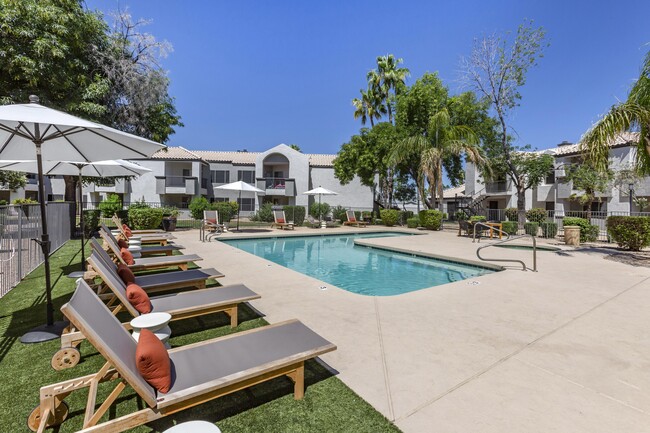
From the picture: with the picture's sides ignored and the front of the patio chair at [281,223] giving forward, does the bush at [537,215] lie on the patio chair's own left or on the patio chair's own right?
on the patio chair's own left

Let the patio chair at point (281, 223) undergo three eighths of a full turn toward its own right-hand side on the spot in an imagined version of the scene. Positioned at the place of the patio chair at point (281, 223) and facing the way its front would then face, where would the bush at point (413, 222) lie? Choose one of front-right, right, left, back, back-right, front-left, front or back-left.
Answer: back

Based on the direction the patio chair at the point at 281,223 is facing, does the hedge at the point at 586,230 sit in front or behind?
in front

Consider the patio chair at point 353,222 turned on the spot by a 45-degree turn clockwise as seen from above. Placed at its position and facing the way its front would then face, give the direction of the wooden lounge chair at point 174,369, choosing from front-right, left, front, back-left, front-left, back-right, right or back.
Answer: front

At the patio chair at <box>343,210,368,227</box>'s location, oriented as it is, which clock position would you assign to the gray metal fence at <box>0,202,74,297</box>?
The gray metal fence is roughly at 2 o'clock from the patio chair.

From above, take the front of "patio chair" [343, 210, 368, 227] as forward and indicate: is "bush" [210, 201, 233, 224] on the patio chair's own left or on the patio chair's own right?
on the patio chair's own right

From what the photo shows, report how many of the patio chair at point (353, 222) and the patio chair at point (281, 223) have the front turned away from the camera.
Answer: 0

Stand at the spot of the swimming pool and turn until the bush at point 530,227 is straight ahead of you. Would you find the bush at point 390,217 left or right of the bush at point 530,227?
left

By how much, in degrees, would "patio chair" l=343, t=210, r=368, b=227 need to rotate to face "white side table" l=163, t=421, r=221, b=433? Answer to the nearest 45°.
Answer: approximately 45° to its right

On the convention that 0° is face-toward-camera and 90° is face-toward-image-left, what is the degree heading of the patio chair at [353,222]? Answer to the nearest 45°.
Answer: approximately 315°

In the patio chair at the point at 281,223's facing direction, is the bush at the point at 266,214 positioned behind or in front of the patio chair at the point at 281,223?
behind

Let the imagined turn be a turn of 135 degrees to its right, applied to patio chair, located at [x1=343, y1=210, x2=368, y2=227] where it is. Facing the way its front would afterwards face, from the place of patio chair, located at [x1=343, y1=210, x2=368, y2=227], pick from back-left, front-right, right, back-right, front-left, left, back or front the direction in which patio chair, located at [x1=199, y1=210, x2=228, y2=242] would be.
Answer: front-left

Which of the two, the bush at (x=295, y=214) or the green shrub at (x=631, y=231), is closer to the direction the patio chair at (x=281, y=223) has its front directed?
the green shrub
